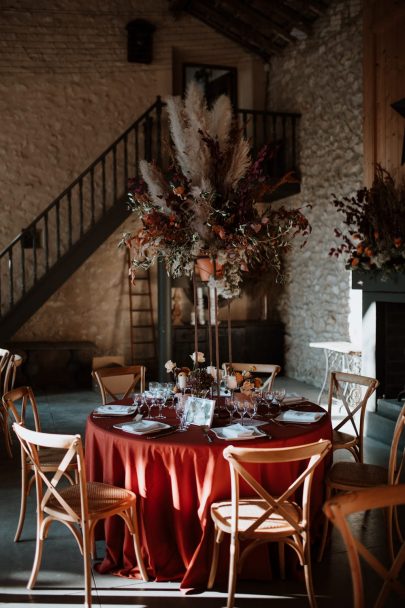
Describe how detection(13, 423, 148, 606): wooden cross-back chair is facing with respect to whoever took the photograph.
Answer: facing away from the viewer and to the right of the viewer

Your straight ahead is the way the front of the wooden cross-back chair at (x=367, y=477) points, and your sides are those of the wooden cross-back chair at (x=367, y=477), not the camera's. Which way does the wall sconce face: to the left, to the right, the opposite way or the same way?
to the left

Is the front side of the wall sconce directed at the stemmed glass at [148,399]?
yes

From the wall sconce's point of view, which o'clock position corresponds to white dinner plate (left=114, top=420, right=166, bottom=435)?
The white dinner plate is roughly at 12 o'clock from the wall sconce.

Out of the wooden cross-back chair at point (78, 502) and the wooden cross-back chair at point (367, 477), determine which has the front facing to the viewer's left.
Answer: the wooden cross-back chair at point (367, 477)

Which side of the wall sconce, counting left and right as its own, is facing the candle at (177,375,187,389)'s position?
front

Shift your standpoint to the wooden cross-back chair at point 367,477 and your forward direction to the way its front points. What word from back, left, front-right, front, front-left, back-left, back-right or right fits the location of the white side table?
right

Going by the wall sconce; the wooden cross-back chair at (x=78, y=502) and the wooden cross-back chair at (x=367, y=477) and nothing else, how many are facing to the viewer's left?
1

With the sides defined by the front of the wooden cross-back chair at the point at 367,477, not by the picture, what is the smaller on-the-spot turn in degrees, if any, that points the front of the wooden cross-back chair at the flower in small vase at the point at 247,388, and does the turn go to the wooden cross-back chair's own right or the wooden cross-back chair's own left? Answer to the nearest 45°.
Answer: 0° — it already faces it

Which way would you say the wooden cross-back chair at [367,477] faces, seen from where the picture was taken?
facing to the left of the viewer

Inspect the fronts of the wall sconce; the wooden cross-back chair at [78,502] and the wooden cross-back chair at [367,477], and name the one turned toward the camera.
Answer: the wall sconce

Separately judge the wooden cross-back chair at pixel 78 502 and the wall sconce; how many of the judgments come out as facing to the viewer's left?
0

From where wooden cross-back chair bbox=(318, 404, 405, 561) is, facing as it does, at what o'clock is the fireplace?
The fireplace is roughly at 3 o'clock from the wooden cross-back chair.

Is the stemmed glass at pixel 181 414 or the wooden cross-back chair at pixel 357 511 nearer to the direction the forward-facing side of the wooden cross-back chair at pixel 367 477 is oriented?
the stemmed glass

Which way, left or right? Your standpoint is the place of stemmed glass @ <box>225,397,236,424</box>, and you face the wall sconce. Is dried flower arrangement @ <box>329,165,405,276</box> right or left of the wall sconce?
right

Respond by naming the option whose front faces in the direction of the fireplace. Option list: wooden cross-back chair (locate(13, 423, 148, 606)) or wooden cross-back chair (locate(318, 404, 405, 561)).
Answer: wooden cross-back chair (locate(13, 423, 148, 606))

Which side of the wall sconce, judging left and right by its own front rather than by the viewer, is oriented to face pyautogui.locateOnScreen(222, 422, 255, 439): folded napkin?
front

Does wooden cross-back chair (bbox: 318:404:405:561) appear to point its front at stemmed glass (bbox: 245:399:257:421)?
yes

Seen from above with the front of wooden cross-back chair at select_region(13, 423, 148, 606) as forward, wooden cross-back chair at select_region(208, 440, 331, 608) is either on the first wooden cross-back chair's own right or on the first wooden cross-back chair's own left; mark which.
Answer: on the first wooden cross-back chair's own right

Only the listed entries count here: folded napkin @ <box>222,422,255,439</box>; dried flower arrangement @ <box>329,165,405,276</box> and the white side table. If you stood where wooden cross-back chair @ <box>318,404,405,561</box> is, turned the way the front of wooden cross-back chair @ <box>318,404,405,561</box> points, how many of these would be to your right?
2
